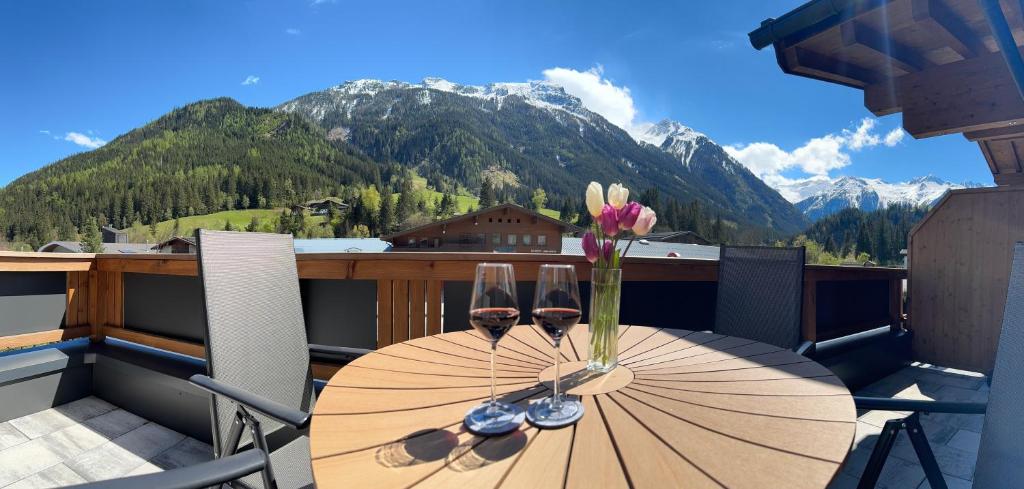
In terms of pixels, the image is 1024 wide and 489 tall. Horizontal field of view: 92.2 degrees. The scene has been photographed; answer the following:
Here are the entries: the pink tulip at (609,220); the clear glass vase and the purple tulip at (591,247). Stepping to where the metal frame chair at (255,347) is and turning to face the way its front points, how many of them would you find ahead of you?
3

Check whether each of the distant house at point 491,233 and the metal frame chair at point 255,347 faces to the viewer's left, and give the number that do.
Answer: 0

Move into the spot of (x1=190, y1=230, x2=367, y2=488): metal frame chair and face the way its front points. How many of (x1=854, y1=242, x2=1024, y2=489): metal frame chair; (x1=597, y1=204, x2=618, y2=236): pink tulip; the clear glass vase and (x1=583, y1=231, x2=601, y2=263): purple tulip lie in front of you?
4

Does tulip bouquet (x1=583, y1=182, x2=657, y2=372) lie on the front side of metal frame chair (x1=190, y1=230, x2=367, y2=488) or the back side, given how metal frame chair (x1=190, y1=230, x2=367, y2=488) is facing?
on the front side

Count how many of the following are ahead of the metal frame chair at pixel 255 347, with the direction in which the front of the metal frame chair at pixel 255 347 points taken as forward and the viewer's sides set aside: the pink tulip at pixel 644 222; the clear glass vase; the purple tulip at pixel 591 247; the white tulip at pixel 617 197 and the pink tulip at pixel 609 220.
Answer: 5

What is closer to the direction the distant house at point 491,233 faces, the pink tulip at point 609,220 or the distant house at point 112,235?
the pink tulip

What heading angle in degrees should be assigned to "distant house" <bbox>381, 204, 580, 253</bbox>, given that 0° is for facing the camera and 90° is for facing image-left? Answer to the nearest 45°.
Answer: approximately 0°

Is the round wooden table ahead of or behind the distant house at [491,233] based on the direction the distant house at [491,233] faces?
ahead

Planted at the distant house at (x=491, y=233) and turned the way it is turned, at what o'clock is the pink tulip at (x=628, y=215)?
The pink tulip is roughly at 12 o'clock from the distant house.

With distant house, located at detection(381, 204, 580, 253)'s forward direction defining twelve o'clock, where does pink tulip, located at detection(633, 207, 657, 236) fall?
The pink tulip is roughly at 12 o'clock from the distant house.

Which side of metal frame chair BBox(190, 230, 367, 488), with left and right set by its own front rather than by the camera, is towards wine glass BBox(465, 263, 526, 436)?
front

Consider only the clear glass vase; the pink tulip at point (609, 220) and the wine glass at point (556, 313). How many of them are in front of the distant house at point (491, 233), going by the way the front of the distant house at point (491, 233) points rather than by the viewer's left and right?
3

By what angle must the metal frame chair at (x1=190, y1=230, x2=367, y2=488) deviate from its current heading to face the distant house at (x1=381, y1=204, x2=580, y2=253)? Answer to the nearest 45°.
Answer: approximately 90° to its left

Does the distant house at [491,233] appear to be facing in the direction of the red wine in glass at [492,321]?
yes

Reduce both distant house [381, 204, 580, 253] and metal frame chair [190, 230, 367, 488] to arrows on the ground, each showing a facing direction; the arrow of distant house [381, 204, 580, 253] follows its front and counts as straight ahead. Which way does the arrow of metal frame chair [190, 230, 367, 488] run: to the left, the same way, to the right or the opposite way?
to the left

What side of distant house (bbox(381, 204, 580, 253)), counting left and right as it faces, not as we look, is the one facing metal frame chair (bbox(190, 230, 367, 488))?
front

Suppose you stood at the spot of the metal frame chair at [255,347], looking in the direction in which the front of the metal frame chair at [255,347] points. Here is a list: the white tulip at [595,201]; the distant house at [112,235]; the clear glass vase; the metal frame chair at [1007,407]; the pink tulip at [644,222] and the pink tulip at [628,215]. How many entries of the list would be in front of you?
5

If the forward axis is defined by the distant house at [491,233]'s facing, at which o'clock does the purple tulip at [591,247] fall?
The purple tulip is roughly at 12 o'clock from the distant house.
